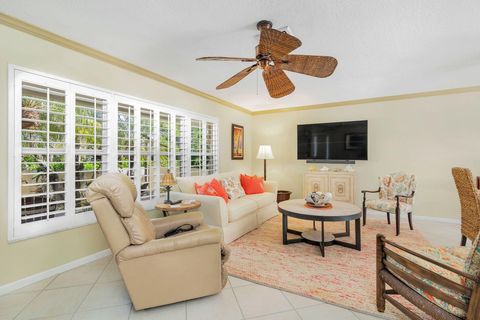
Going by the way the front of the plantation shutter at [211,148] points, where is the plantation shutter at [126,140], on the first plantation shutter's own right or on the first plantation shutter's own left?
on the first plantation shutter's own right

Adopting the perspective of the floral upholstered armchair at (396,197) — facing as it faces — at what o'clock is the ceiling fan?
The ceiling fan is roughly at 11 o'clock from the floral upholstered armchair.

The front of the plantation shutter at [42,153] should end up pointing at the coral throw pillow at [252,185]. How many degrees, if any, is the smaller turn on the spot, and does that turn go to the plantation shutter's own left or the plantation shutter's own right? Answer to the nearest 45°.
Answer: approximately 45° to the plantation shutter's own left

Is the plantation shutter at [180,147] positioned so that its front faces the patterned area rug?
yes

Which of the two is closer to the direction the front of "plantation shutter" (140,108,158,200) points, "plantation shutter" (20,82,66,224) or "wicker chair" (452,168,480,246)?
the wicker chair

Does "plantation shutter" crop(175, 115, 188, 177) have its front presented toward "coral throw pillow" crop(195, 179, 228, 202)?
yes

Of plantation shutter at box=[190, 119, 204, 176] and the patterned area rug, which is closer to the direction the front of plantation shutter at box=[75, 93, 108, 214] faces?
the patterned area rug

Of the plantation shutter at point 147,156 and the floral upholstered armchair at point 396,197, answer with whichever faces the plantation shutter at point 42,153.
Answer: the floral upholstered armchair
